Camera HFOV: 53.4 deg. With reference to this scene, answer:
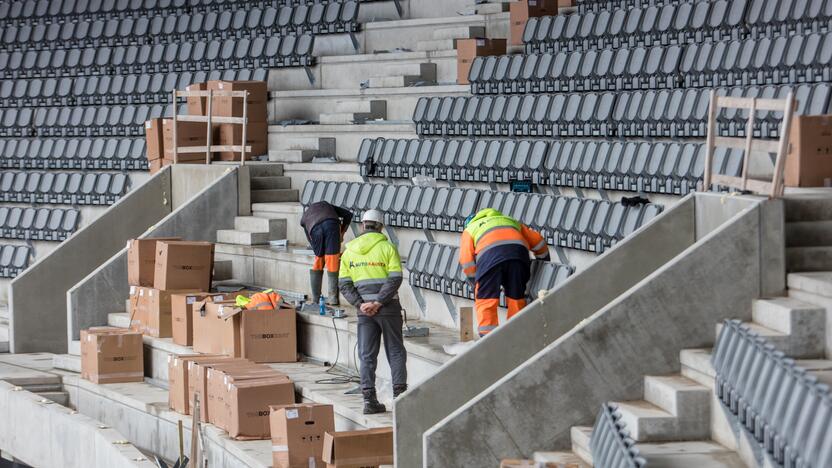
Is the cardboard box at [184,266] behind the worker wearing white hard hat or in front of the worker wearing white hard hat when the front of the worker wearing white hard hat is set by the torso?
in front

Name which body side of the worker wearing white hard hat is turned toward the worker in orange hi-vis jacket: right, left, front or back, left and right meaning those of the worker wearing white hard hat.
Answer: right

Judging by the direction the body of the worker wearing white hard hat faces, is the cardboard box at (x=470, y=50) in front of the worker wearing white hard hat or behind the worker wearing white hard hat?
in front

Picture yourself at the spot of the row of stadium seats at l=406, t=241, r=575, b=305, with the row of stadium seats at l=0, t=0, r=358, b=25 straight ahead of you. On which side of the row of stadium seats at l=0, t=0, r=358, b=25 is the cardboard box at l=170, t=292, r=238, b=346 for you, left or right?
left

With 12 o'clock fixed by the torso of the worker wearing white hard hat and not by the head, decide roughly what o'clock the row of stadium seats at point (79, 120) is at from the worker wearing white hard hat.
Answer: The row of stadium seats is roughly at 11 o'clock from the worker wearing white hard hat.

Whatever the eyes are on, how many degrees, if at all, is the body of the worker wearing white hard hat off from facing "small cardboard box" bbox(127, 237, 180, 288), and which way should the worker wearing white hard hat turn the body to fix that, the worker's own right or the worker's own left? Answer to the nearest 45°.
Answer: approximately 45° to the worker's own left

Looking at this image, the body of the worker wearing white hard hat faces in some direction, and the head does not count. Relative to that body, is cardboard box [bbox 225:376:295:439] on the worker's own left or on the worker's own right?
on the worker's own left

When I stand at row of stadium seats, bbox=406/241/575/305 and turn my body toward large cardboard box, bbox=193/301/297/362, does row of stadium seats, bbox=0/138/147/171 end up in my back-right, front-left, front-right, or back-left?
front-right

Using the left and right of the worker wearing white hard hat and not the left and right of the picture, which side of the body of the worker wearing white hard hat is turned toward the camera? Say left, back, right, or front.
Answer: back

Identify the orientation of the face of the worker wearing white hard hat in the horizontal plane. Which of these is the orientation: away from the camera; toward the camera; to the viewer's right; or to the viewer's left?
away from the camera

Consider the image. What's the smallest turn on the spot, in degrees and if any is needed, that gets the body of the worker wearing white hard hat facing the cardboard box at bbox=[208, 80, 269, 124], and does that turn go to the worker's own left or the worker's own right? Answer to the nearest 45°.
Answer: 0° — they already face it
